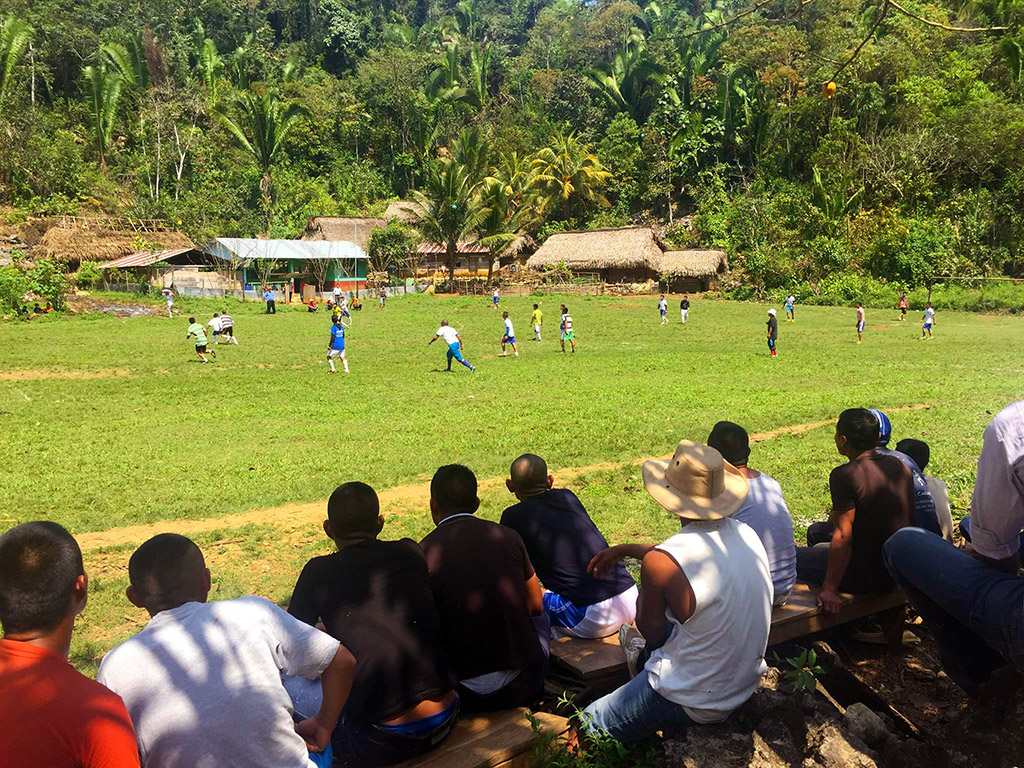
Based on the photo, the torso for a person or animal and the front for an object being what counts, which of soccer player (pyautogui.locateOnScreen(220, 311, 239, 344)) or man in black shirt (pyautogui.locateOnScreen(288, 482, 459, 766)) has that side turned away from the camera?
the man in black shirt

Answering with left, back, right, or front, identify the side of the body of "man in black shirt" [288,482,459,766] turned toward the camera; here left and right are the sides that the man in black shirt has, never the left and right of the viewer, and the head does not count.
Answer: back

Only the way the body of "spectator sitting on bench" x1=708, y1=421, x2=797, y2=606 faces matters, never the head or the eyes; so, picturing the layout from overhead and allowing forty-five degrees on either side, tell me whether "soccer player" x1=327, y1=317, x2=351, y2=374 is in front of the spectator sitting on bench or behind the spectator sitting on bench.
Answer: in front

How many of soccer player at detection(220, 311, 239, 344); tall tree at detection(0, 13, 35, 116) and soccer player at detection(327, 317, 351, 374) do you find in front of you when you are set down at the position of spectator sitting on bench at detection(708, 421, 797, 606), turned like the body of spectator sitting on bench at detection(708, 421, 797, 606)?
3

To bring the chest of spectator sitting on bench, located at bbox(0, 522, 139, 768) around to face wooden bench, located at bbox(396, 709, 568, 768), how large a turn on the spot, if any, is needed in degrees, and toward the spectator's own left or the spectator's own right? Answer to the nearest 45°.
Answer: approximately 90° to the spectator's own right

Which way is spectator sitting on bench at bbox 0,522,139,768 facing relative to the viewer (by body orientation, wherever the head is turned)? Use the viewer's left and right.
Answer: facing away from the viewer

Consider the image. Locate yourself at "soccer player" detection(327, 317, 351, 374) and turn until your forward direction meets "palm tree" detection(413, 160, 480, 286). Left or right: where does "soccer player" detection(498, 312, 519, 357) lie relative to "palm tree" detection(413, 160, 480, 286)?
right

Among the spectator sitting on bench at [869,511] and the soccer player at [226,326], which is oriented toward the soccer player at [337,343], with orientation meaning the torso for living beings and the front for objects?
the spectator sitting on bench

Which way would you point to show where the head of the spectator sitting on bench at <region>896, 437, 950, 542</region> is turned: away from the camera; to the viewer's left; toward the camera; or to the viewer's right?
away from the camera

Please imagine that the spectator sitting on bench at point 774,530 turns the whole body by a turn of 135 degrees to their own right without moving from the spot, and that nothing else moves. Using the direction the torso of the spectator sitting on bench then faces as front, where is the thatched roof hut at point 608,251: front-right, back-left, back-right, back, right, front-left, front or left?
left

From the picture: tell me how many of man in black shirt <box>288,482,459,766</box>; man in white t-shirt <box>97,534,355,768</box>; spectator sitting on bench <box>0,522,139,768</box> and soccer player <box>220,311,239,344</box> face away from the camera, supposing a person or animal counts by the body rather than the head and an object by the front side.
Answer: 3

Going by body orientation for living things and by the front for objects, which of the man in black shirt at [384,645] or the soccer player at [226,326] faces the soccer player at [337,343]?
the man in black shirt

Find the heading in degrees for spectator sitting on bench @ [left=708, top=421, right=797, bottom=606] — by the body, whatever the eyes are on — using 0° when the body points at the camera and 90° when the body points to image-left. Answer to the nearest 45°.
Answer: approximately 135°

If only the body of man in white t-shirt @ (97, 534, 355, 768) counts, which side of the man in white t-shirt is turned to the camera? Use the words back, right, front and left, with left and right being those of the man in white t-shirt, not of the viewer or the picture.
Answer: back

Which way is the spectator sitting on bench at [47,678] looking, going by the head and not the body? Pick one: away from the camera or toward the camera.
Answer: away from the camera

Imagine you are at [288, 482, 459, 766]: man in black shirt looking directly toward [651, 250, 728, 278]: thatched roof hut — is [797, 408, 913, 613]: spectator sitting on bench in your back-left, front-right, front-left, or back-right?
front-right
